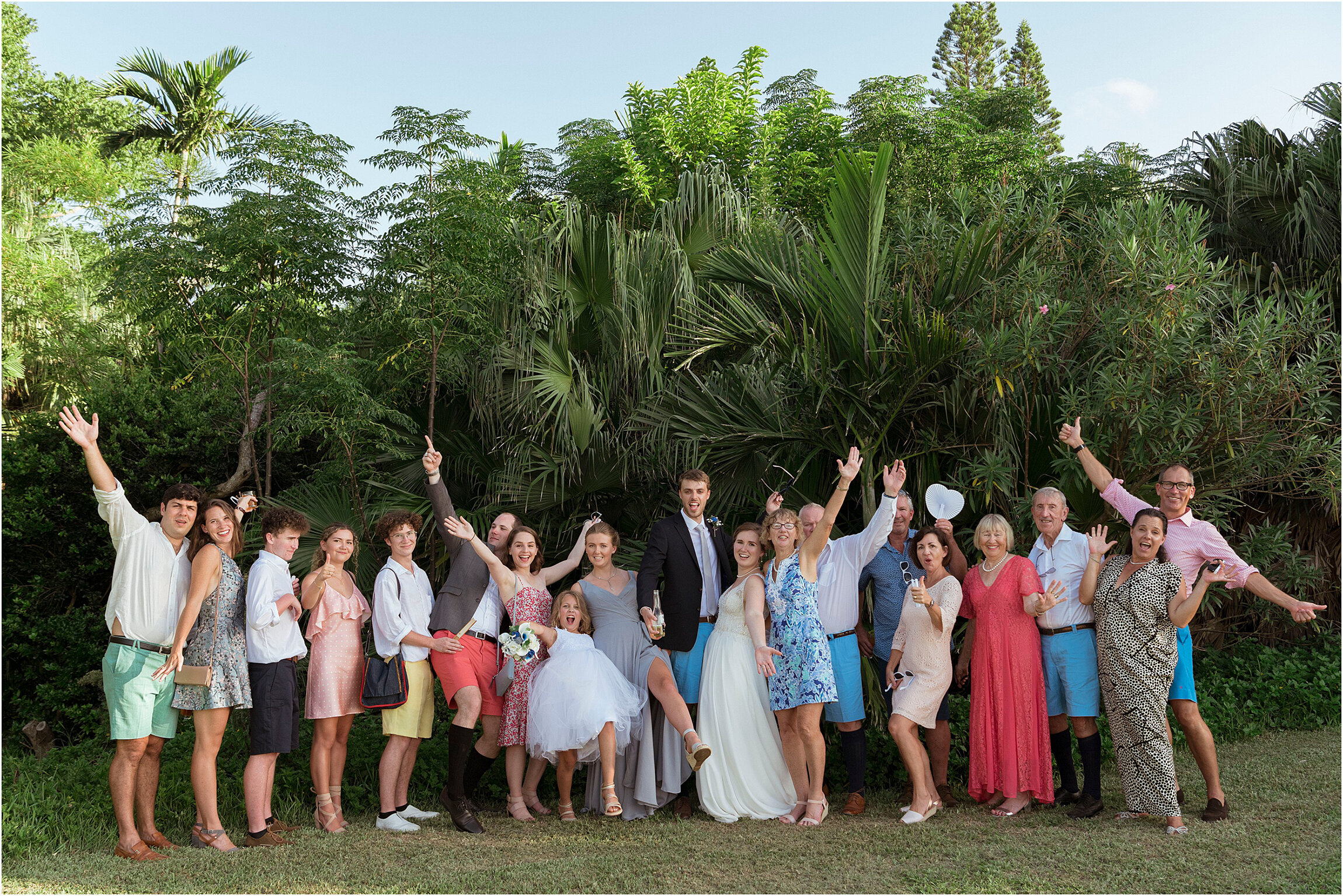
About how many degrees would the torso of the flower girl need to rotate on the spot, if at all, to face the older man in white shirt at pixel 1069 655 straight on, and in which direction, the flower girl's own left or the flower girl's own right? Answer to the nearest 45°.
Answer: approximately 90° to the flower girl's own left

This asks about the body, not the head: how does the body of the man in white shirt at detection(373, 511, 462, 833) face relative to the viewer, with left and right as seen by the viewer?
facing the viewer and to the right of the viewer

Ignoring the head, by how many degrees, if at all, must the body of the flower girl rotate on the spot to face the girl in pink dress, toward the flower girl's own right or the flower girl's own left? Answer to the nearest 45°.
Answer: approximately 90° to the flower girl's own right

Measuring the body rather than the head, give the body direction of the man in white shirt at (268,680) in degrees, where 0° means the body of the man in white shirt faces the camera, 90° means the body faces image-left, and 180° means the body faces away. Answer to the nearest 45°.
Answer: approximately 270°
